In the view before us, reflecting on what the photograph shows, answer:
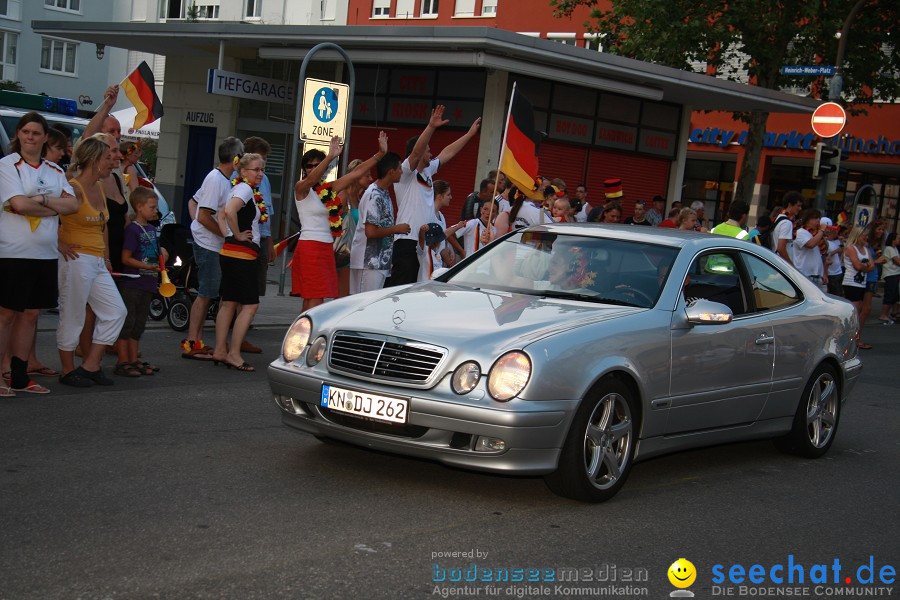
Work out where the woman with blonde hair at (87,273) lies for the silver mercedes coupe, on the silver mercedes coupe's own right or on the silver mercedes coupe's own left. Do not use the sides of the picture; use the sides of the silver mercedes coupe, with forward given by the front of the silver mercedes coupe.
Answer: on the silver mercedes coupe's own right

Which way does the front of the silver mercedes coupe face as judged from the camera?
facing the viewer and to the left of the viewer

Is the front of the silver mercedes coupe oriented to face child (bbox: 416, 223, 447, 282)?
no

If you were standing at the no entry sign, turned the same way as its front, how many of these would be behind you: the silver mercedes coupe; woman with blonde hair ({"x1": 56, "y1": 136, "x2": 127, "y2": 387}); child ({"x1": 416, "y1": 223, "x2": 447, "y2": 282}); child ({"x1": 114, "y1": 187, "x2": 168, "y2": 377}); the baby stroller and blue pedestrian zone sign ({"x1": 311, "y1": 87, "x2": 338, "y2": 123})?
0

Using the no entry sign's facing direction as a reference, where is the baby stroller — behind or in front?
in front

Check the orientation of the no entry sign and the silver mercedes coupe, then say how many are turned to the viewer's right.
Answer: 0

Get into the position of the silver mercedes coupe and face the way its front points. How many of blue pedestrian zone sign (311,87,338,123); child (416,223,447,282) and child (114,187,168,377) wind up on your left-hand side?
0

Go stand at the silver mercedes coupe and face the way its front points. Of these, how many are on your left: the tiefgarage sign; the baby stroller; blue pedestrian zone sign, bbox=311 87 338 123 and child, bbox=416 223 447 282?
0

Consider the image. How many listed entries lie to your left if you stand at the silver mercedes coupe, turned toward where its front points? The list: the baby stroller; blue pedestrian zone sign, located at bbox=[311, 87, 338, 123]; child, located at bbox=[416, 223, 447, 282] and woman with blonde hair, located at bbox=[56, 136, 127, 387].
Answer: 0

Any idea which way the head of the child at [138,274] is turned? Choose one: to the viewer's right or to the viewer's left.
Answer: to the viewer's right

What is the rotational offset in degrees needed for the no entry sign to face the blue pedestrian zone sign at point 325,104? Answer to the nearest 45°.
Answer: approximately 45° to its right

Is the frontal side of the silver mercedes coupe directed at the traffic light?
no

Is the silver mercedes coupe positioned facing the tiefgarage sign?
no

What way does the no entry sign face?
toward the camera

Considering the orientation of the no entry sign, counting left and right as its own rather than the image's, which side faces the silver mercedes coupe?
front

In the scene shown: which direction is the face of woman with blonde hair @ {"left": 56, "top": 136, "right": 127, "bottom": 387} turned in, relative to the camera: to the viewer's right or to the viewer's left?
to the viewer's right
